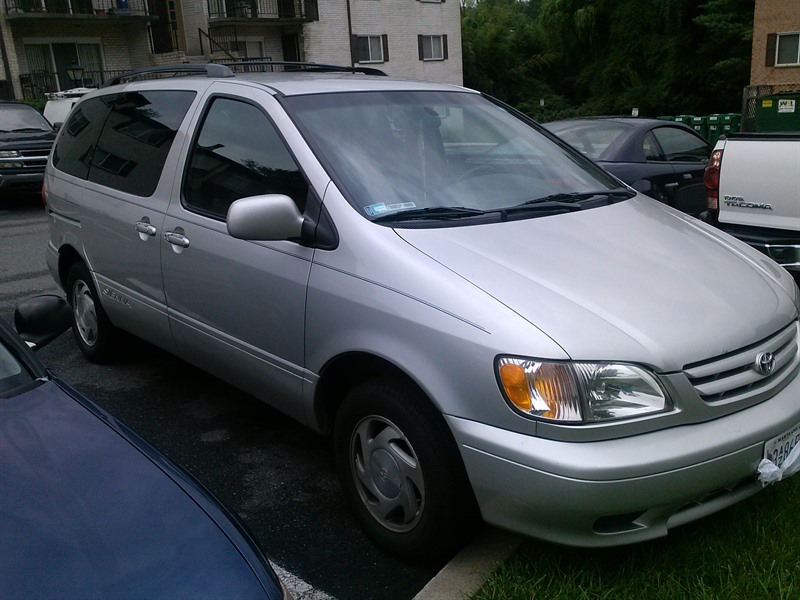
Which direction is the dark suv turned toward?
toward the camera

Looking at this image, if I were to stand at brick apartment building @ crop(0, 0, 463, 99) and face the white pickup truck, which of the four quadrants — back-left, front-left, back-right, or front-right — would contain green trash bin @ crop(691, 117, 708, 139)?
front-left

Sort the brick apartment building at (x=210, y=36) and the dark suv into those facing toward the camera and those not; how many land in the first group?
2

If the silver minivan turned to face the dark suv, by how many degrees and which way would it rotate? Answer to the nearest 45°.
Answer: approximately 180°

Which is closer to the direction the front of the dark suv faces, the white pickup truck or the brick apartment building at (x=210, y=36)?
the white pickup truck

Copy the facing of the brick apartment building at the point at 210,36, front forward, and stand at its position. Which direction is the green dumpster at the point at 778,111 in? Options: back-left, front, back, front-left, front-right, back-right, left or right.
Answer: front-left

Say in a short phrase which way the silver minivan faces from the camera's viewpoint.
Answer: facing the viewer and to the right of the viewer

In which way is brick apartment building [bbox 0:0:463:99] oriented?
toward the camera

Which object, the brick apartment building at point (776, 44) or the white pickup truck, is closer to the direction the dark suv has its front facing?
the white pickup truck

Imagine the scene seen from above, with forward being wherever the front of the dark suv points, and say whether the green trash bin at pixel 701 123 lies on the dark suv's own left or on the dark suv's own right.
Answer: on the dark suv's own left

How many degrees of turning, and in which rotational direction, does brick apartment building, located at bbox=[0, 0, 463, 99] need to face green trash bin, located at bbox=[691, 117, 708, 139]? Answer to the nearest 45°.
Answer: approximately 45° to its left

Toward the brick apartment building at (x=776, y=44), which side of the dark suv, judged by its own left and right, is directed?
left

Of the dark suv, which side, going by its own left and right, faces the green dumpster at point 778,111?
left

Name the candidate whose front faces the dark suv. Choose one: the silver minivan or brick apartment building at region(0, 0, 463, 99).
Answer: the brick apartment building
